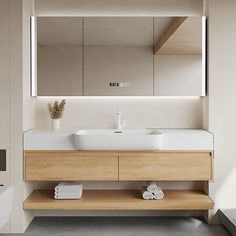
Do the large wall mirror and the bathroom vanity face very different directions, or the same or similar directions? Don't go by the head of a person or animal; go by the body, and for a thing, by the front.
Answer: same or similar directions

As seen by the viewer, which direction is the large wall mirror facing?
toward the camera

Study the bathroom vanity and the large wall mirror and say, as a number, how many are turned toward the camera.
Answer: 2

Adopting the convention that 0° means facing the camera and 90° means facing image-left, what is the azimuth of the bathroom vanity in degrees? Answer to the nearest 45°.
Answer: approximately 0°
